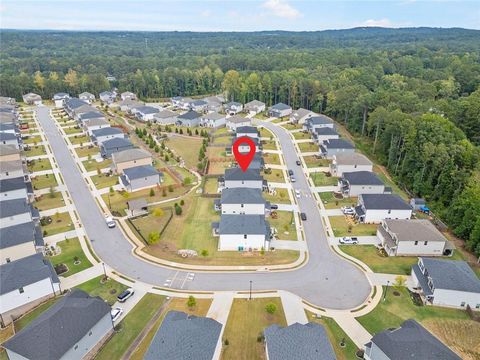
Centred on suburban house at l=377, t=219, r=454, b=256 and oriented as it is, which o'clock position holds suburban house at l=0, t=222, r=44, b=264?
suburban house at l=0, t=222, r=44, b=264 is roughly at 11 o'clock from suburban house at l=377, t=219, r=454, b=256.

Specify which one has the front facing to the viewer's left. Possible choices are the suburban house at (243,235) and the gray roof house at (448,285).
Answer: the gray roof house

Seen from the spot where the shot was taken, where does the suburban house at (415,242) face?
facing to the left of the viewer

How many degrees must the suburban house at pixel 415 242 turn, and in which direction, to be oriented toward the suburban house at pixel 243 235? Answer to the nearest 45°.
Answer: approximately 45° to its left

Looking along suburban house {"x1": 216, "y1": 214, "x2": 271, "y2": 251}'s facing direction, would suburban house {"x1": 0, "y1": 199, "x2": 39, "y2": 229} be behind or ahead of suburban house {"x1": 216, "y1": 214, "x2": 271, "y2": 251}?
behind

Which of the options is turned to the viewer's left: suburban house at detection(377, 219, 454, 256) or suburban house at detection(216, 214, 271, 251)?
suburban house at detection(377, 219, 454, 256)

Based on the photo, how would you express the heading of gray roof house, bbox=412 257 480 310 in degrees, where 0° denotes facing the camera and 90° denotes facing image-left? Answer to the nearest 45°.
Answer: approximately 90°
